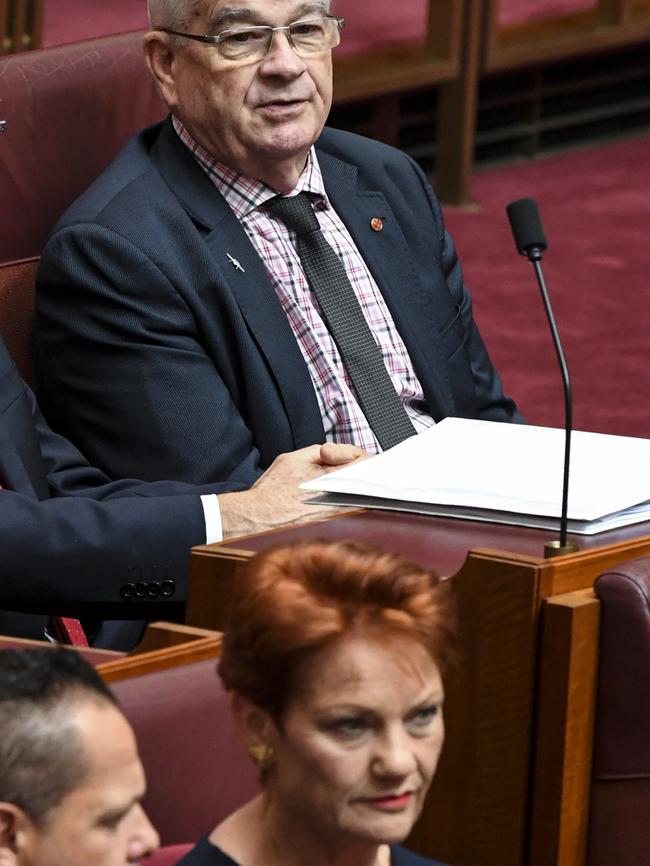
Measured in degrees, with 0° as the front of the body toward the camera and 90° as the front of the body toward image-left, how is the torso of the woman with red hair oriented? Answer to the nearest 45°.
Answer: approximately 315°

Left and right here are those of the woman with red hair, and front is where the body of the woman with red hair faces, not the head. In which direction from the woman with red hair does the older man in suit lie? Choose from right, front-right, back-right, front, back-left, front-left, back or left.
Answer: back-left

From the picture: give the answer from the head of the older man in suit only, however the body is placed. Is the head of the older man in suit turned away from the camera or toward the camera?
toward the camera

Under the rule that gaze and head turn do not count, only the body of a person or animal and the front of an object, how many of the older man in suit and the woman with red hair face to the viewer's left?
0

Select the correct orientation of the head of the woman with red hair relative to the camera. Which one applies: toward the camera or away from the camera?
toward the camera

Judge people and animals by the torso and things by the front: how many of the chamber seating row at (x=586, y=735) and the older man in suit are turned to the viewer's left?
0

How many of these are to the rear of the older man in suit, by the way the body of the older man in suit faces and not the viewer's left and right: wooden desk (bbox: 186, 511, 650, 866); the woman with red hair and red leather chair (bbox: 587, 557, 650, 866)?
0

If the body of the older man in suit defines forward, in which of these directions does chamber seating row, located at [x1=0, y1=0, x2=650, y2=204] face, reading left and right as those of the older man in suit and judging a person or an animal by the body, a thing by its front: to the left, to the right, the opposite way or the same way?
the same way

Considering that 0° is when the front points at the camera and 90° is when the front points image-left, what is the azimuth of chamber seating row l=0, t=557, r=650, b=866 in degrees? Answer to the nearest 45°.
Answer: approximately 315°

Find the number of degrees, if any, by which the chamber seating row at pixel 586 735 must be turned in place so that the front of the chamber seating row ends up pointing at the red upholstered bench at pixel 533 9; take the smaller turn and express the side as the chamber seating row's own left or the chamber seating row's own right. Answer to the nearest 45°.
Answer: approximately 135° to the chamber seating row's own left

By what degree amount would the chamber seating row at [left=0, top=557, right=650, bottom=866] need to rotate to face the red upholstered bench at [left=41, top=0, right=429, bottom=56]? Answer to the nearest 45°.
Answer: approximately 135° to its left

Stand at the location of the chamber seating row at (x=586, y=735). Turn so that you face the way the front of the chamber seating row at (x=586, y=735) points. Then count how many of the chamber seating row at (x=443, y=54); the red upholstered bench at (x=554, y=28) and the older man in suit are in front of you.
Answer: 0

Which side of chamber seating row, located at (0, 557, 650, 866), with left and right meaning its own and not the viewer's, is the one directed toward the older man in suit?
back

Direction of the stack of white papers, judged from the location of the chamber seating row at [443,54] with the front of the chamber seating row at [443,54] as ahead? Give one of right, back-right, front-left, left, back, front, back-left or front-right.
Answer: front-right

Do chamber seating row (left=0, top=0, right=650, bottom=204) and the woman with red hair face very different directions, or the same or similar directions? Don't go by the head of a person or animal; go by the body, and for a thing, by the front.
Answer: same or similar directions

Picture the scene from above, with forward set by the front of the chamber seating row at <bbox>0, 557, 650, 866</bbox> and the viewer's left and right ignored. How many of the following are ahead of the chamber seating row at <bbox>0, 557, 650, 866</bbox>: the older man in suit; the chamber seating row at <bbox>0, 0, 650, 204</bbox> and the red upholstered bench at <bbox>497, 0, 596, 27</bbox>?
0

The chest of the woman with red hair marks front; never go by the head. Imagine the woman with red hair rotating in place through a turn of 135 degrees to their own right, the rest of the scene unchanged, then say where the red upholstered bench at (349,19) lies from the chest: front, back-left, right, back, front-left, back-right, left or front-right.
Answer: right
